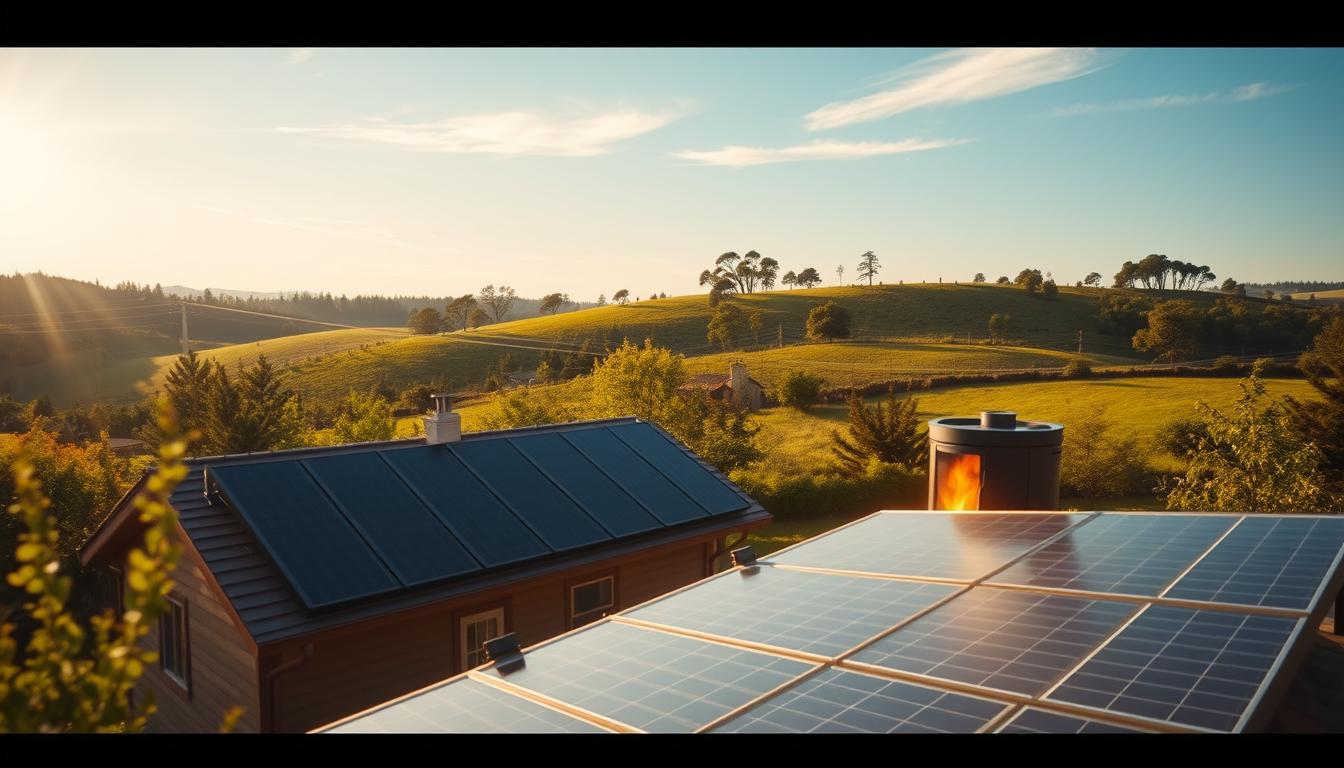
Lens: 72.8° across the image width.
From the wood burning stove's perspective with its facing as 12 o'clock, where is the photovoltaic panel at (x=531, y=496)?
The photovoltaic panel is roughly at 1 o'clock from the wood burning stove.

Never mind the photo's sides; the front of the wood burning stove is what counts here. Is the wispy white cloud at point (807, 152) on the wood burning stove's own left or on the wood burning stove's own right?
on the wood burning stove's own right

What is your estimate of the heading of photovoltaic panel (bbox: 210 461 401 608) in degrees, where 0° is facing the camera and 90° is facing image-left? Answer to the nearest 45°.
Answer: approximately 315°

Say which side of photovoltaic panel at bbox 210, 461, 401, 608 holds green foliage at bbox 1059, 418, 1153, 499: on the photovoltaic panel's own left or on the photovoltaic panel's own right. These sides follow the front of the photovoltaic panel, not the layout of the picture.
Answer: on the photovoltaic panel's own left

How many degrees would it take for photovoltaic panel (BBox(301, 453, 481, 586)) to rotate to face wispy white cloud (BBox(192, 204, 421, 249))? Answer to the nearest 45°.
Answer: approximately 135° to its left

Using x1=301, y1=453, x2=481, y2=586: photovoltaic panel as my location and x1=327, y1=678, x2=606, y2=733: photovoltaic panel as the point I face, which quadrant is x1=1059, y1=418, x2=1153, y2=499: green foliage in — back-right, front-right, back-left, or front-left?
back-left

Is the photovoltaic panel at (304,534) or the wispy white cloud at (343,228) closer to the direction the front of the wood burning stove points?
the photovoltaic panel

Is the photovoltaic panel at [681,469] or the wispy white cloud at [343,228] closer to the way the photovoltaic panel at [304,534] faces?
the photovoltaic panel
